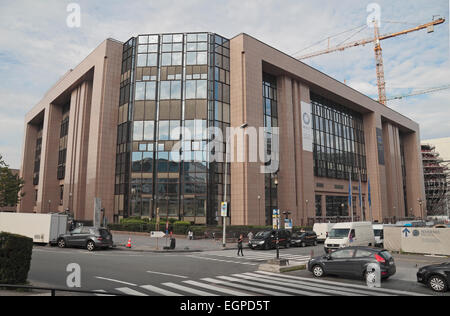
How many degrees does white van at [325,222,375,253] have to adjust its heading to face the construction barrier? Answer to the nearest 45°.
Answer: approximately 135° to its left

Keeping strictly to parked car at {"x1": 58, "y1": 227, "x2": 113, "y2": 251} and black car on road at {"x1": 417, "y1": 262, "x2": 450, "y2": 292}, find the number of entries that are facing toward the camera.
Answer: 0

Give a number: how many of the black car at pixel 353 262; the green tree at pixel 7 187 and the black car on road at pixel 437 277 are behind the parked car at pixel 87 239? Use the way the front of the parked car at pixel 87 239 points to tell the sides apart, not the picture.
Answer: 2

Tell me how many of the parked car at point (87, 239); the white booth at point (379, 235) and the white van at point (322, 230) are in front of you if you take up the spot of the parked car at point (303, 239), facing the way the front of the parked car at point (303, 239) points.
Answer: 1

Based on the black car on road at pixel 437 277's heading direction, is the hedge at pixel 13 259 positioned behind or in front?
in front

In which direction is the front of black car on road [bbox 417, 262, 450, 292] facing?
to the viewer's left

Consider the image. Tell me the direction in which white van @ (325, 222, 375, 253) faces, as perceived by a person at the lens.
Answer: facing the viewer and to the left of the viewer

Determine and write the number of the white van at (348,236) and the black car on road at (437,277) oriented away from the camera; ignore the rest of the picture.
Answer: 0

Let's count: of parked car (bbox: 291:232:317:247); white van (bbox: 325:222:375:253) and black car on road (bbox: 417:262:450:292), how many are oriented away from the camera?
0

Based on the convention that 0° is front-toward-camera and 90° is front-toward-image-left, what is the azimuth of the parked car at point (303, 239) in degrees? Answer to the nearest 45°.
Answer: approximately 45°

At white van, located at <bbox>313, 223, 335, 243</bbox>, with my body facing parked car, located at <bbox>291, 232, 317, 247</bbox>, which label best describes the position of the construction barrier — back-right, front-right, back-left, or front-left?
front-left

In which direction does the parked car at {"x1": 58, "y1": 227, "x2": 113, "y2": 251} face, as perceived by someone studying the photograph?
facing away from the viewer and to the left of the viewer

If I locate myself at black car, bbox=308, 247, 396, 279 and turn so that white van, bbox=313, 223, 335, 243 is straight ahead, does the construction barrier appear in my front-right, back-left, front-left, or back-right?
front-right
